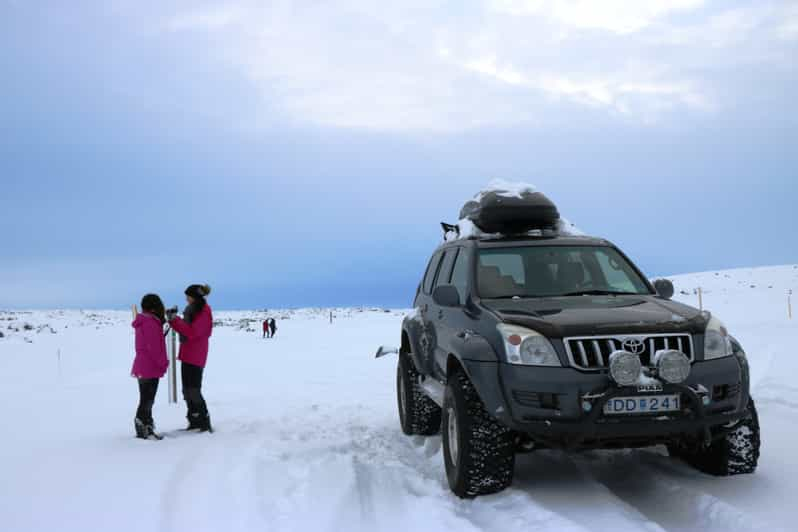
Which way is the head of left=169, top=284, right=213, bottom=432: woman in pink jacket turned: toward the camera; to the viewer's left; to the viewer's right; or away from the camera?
to the viewer's left

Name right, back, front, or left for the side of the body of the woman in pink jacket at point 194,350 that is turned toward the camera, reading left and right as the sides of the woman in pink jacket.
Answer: left

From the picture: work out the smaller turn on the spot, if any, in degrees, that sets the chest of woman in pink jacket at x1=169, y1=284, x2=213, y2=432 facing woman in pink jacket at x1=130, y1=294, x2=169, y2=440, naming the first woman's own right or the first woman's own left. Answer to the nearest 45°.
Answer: approximately 45° to the first woman's own left

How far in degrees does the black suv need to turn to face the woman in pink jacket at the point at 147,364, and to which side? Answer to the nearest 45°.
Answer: approximately 135° to its right

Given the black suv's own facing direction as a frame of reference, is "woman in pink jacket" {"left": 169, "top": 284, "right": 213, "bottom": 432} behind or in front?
behind

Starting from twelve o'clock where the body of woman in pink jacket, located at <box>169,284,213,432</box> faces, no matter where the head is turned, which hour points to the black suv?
The black suv is roughly at 8 o'clock from the woman in pink jacket.

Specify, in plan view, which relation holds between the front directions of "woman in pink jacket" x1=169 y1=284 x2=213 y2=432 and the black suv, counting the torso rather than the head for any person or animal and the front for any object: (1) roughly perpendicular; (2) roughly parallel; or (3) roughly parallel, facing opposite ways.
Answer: roughly perpendicular

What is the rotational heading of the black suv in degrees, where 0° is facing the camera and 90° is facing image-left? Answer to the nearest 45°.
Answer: approximately 315°

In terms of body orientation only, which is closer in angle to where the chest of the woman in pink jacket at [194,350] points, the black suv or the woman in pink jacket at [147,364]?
the woman in pink jacket

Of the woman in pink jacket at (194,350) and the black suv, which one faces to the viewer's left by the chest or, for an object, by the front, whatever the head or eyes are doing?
the woman in pink jacket

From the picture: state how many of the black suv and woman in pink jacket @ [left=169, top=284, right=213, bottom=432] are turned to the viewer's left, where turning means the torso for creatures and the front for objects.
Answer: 1
